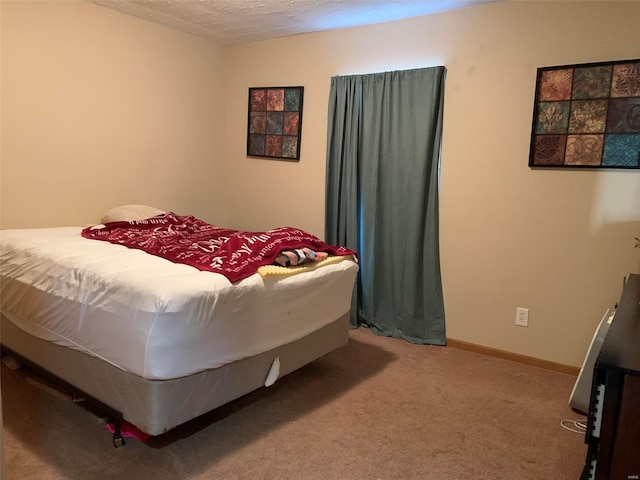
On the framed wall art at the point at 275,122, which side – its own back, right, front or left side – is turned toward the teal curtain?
left

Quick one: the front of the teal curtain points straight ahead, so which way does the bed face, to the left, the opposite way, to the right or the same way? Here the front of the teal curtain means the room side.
to the left

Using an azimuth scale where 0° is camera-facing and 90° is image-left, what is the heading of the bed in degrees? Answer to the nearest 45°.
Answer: approximately 315°

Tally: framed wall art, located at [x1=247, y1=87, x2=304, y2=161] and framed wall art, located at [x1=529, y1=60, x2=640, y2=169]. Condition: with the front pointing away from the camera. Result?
0

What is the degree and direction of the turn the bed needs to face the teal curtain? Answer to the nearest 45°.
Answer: approximately 90° to its left

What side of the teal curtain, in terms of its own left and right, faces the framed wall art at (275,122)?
right

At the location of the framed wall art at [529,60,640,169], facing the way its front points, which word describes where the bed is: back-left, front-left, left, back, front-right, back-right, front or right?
front-right

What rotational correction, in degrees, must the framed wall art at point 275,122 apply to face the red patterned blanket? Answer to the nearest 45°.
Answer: approximately 45° to its left
